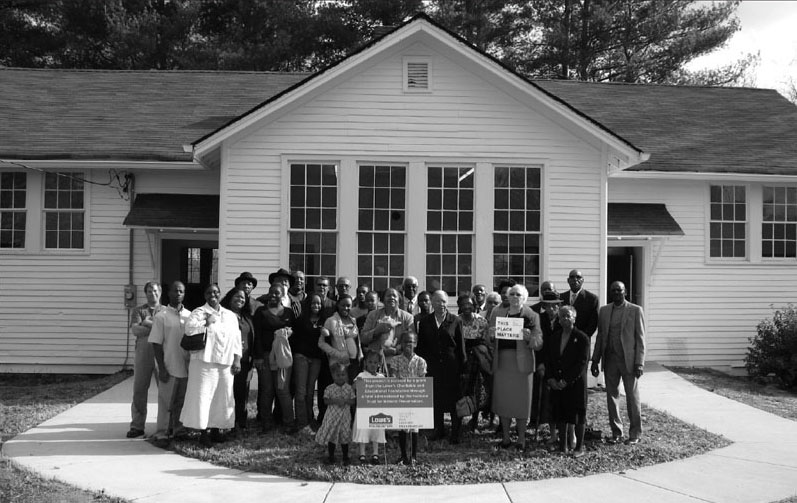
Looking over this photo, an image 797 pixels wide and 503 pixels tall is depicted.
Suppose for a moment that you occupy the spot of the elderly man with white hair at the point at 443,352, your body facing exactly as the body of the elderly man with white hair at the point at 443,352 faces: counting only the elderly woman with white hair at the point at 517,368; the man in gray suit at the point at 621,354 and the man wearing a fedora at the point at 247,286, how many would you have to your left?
2

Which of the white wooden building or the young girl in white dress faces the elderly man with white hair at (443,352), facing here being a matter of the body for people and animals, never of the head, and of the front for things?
the white wooden building

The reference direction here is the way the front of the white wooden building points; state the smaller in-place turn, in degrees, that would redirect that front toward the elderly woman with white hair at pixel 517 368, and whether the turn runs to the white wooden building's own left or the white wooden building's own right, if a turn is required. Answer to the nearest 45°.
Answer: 0° — it already faces them
